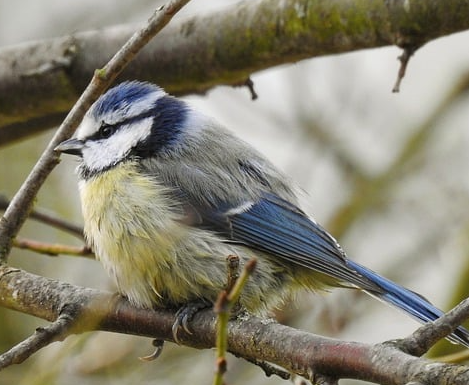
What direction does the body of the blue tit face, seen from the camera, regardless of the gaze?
to the viewer's left

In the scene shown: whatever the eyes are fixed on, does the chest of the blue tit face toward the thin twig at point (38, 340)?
yes

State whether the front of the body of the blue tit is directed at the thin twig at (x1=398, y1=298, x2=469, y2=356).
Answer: no

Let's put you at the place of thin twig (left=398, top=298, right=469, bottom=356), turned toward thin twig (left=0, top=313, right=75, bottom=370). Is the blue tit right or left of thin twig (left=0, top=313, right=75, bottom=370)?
right
